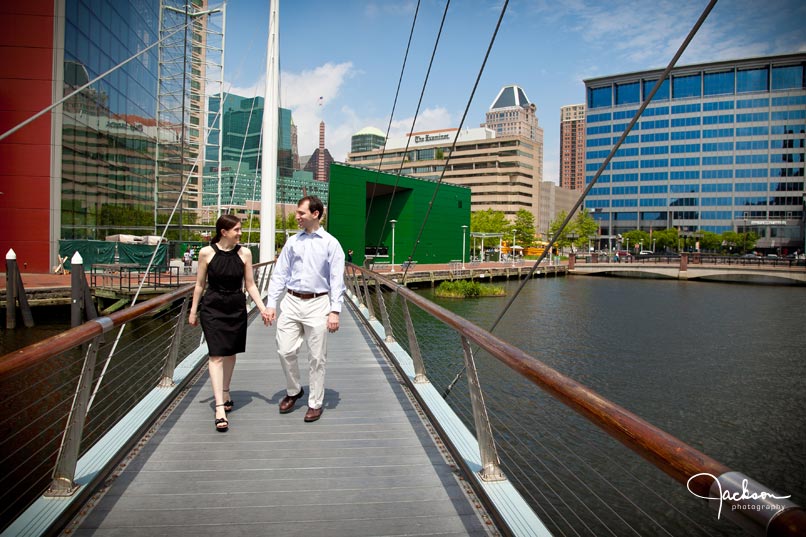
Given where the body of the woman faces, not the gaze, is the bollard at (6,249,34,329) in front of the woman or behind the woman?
behind

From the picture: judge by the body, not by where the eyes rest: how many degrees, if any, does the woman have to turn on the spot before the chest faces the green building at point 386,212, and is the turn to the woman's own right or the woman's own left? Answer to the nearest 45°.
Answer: approximately 180°

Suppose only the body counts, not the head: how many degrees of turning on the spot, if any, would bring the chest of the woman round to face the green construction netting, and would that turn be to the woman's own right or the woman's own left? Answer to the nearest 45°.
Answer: approximately 180°

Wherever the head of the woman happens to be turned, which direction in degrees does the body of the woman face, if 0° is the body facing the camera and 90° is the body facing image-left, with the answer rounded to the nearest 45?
approximately 0°
